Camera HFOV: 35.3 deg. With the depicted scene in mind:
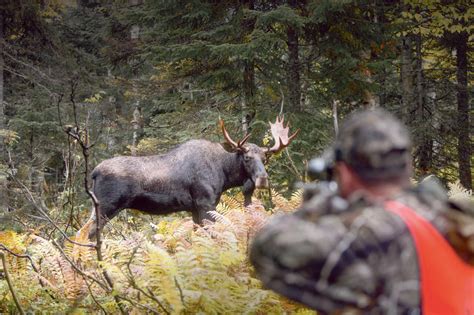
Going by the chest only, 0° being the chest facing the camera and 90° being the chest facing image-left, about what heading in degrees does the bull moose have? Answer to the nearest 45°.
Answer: approximately 270°
